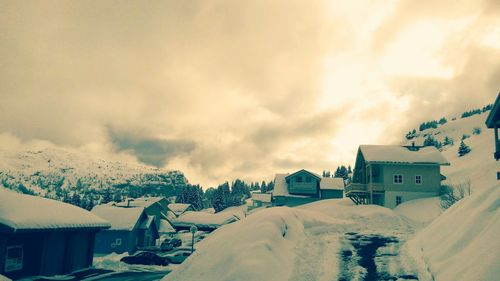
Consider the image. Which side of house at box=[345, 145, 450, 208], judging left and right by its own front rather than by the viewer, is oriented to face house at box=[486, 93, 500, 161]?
left

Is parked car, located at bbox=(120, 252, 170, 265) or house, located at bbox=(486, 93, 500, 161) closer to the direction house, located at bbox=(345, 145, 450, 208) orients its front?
the parked car
